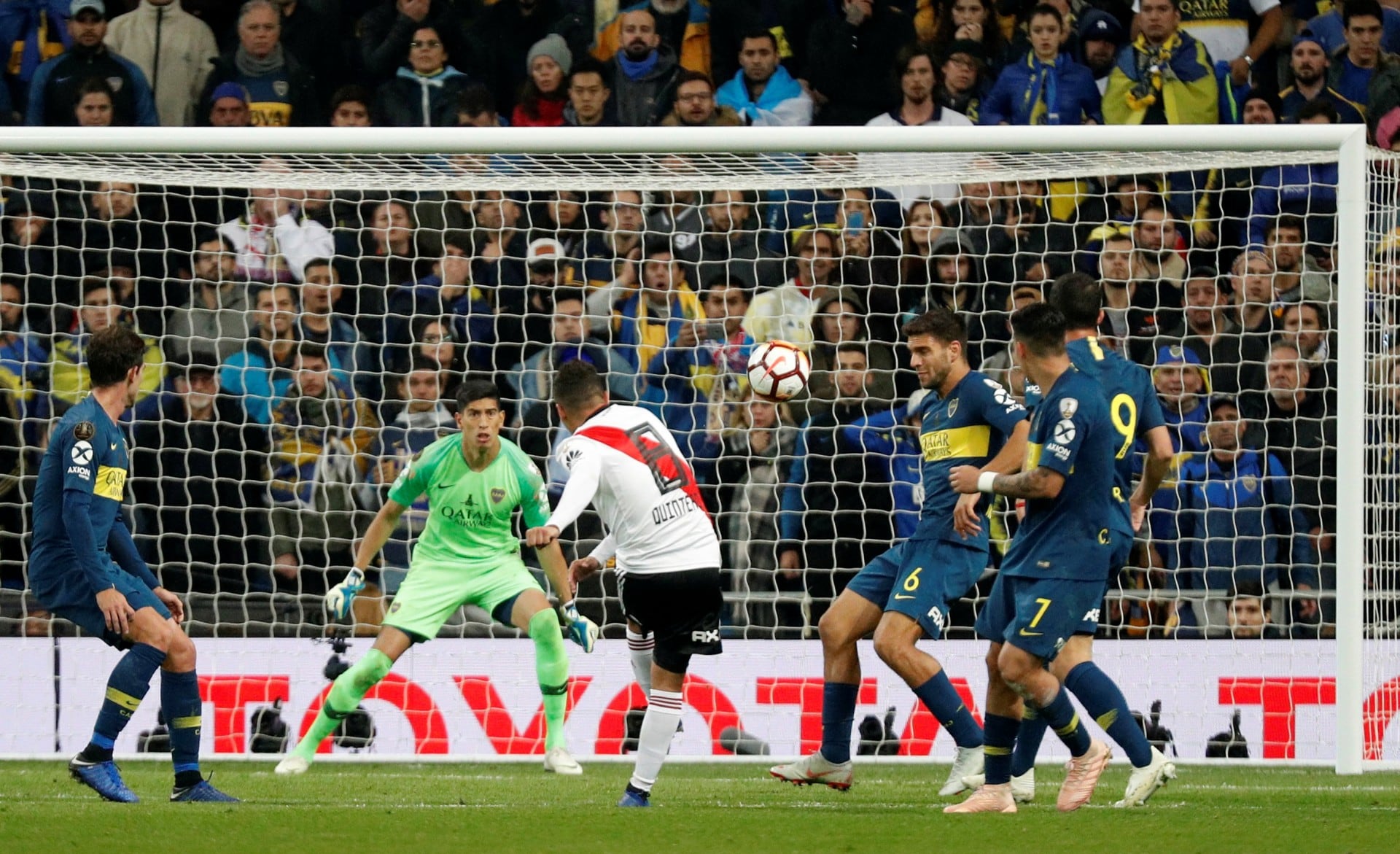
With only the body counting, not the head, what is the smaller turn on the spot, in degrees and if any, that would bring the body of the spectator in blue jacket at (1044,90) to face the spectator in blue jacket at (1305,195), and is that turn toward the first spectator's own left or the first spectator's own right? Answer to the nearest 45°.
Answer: approximately 90° to the first spectator's own left

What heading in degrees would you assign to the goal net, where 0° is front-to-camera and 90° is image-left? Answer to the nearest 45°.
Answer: approximately 0°

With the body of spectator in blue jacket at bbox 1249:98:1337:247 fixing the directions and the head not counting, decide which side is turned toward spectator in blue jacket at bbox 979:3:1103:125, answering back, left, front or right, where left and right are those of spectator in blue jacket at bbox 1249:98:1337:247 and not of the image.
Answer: right

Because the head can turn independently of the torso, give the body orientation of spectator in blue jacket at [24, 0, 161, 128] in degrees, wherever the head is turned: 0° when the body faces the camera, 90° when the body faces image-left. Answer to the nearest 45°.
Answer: approximately 0°

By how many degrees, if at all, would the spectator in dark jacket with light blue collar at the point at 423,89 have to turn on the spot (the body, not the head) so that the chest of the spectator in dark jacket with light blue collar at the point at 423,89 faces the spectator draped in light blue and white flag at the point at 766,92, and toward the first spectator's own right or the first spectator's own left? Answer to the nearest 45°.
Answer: approximately 90° to the first spectator's own left

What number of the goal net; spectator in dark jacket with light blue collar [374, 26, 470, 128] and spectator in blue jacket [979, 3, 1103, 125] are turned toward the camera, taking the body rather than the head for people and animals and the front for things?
3

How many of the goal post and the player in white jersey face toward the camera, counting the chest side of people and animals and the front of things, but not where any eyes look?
1

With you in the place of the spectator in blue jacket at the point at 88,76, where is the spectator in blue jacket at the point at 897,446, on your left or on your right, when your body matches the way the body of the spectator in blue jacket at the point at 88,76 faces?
on your left

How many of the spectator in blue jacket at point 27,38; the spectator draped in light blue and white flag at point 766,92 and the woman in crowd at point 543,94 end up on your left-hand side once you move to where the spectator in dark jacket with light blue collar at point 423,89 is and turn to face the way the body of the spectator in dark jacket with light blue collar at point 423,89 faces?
2

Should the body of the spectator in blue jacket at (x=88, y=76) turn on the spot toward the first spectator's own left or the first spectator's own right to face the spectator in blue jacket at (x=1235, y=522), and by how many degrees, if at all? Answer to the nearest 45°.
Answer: approximately 45° to the first spectator's own left

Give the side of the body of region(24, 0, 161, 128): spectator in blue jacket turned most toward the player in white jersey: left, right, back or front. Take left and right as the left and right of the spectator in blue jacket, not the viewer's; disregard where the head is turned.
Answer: front
